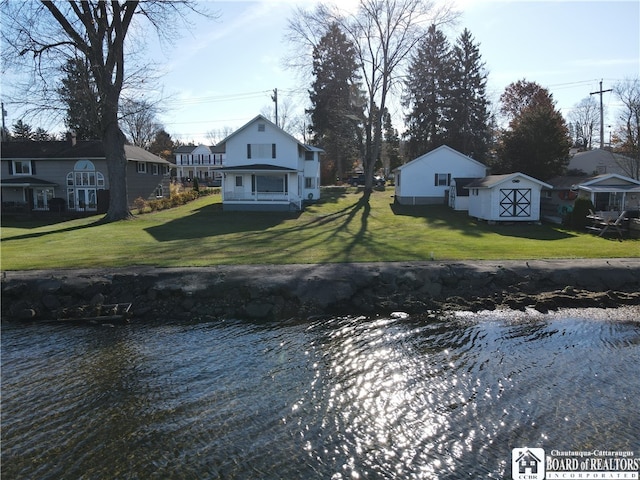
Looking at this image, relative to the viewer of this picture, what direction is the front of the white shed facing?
facing the viewer

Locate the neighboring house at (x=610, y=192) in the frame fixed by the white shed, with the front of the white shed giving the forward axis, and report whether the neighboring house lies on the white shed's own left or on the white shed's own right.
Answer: on the white shed's own left

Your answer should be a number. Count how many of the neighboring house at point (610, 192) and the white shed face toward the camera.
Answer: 2

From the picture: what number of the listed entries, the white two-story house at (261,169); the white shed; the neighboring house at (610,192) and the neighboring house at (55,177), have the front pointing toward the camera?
4

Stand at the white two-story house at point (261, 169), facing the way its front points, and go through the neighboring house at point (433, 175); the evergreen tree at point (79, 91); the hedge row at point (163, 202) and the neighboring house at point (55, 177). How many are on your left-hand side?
1

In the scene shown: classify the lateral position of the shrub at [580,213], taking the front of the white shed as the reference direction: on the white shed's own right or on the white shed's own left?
on the white shed's own left

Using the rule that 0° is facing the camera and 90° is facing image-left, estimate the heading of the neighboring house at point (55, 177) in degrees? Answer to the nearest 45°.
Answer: approximately 0°

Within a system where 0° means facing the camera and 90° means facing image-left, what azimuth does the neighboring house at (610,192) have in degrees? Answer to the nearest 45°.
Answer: approximately 0°

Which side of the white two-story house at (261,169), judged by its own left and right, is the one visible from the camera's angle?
front

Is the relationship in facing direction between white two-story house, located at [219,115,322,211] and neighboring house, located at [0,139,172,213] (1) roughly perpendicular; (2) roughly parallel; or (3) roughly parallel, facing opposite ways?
roughly parallel

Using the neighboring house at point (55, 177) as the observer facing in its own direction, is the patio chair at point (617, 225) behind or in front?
in front

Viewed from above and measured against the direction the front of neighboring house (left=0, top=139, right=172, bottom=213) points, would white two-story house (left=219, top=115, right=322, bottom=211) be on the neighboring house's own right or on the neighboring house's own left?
on the neighboring house's own left

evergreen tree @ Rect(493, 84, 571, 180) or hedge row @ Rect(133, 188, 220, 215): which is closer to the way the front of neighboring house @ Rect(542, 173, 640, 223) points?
the hedge row

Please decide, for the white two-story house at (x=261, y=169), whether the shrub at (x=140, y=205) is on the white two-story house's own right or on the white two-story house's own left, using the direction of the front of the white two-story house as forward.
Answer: on the white two-story house's own right

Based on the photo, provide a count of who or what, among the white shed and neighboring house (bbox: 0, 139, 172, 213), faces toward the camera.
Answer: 2

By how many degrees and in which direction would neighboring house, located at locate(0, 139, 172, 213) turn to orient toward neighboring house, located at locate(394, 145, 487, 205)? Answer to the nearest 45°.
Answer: approximately 45° to its left

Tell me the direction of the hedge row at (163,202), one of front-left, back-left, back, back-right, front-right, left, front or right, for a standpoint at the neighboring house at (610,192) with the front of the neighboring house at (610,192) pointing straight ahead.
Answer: right
